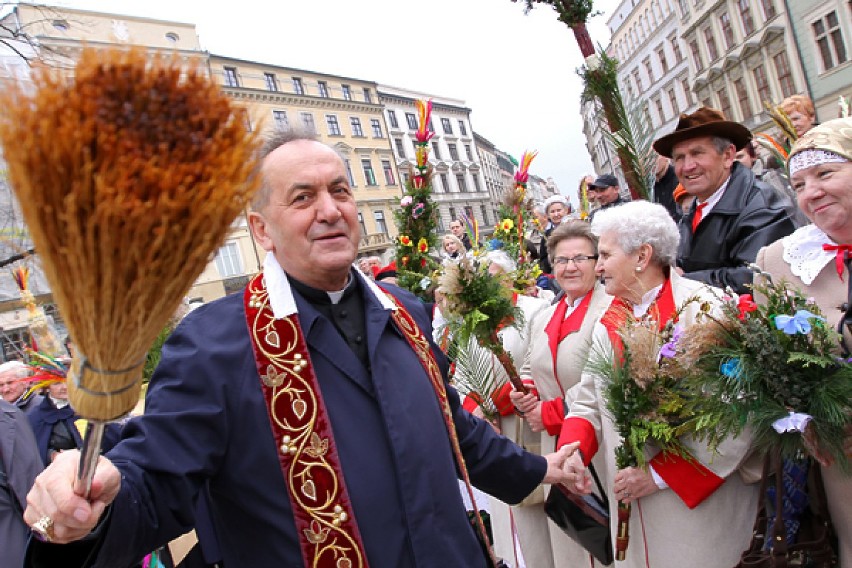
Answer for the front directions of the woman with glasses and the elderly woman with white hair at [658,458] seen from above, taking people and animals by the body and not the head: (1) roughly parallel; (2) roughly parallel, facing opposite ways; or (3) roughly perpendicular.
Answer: roughly parallel

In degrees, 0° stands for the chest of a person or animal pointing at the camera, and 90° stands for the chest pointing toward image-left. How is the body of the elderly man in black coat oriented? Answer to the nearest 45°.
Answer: approximately 45°

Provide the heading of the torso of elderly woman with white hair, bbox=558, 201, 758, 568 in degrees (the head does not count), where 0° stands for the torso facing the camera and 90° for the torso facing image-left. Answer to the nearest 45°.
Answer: approximately 45°

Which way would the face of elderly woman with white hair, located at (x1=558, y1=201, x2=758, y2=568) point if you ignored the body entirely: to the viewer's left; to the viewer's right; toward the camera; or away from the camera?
to the viewer's left

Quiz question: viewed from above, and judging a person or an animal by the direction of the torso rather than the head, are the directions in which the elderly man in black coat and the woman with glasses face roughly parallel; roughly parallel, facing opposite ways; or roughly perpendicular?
roughly parallel

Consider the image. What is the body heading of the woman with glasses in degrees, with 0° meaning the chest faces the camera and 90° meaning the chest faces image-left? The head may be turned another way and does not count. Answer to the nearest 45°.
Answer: approximately 45°

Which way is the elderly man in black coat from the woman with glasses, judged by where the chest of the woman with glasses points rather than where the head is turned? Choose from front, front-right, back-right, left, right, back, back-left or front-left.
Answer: back-left

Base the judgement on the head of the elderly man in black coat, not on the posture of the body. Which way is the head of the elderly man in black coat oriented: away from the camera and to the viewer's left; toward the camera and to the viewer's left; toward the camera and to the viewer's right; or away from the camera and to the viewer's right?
toward the camera and to the viewer's left

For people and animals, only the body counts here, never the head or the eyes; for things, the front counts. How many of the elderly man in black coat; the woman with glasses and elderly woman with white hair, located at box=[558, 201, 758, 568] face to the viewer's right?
0
